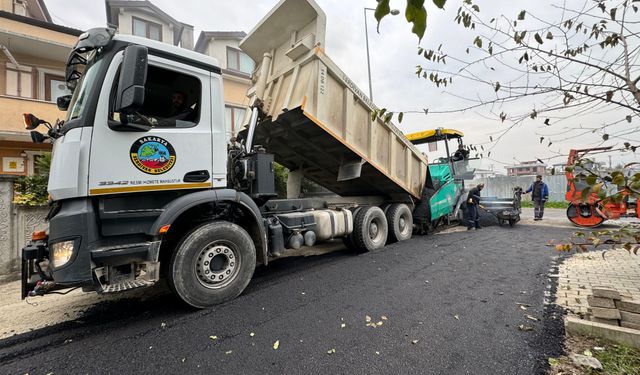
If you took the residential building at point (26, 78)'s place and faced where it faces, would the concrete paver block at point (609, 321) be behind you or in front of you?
in front

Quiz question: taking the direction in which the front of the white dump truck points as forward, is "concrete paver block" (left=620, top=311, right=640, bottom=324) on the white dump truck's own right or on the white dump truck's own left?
on the white dump truck's own left

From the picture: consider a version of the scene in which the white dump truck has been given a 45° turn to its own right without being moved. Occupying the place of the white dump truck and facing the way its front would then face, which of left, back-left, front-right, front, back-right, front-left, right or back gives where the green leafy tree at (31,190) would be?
front-right

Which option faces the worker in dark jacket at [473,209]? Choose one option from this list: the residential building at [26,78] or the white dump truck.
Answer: the residential building

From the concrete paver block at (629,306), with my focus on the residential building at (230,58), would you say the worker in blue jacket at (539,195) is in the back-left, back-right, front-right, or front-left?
front-right

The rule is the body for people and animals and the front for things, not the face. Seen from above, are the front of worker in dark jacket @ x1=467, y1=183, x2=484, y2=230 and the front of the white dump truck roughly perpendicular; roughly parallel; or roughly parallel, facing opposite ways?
roughly perpendicular

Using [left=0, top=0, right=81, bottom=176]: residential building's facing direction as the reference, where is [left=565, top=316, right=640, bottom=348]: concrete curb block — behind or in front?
in front

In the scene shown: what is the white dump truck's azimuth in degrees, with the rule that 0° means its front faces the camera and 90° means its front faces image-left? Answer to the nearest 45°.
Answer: approximately 45°

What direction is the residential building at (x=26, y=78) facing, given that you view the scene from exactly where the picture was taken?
facing the viewer and to the right of the viewer

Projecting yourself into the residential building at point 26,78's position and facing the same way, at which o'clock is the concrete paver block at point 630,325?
The concrete paver block is roughly at 1 o'clock from the residential building.

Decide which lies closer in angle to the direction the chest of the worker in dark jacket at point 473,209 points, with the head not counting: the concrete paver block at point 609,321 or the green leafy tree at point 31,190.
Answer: the concrete paver block
